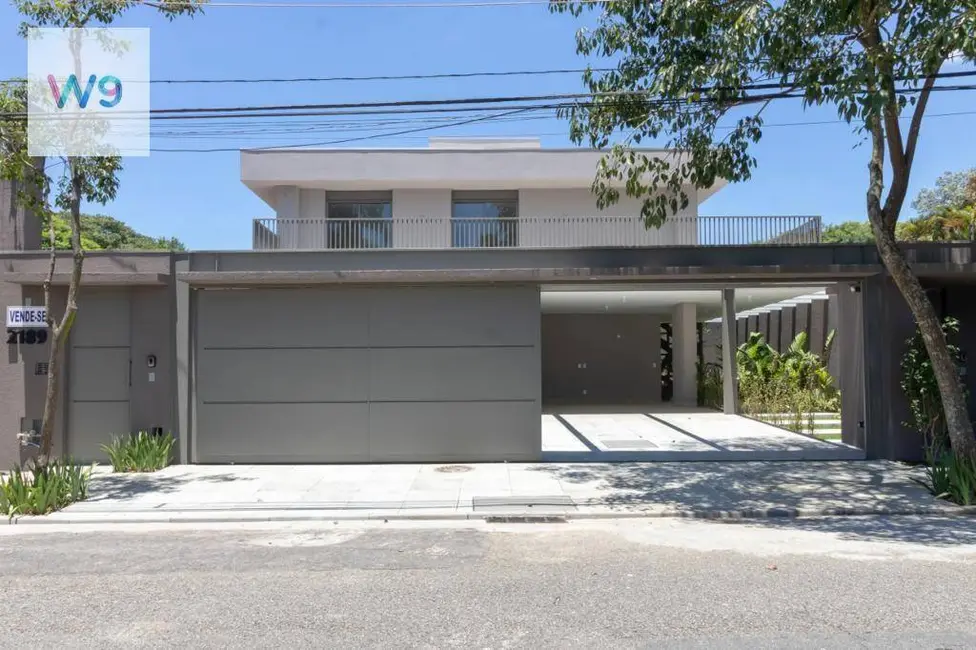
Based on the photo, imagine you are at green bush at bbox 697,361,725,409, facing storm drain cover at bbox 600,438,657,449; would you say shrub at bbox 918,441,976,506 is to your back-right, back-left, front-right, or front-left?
front-left

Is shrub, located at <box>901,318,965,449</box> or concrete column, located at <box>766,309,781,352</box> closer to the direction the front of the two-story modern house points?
the shrub

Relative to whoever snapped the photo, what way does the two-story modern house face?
facing the viewer

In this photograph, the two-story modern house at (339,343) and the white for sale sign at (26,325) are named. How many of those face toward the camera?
2

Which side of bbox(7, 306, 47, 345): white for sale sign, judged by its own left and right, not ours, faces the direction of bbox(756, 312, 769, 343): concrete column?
left

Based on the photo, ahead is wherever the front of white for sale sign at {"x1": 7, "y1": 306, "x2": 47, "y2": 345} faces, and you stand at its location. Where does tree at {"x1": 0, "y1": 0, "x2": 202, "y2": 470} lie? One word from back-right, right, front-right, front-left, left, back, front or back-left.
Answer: front

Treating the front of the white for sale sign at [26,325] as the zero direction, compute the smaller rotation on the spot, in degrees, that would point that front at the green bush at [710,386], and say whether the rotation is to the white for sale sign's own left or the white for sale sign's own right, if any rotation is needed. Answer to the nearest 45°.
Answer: approximately 90° to the white for sale sign's own left

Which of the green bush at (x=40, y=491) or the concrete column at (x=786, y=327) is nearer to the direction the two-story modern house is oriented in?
the green bush
